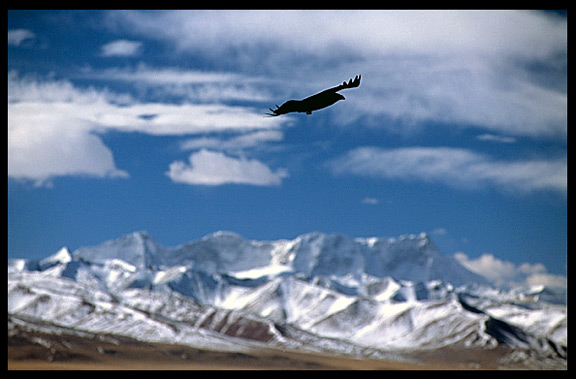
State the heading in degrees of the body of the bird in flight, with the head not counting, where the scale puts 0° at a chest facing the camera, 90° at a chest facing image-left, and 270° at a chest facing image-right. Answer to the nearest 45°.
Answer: approximately 270°
